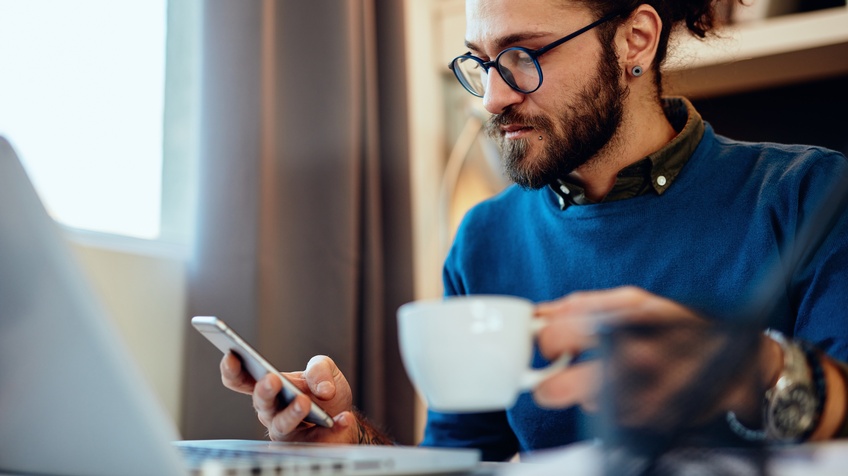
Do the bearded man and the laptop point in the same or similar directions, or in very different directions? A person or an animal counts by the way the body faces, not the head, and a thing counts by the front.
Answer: very different directions

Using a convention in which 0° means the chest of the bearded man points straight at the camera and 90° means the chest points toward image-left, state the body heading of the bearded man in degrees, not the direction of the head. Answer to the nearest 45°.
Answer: approximately 45°

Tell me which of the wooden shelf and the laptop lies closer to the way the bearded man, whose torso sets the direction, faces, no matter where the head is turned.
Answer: the laptop

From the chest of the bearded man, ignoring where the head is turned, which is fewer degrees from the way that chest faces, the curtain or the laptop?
the laptop

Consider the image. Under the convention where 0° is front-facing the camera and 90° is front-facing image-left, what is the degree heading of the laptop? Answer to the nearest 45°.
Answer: approximately 225°
